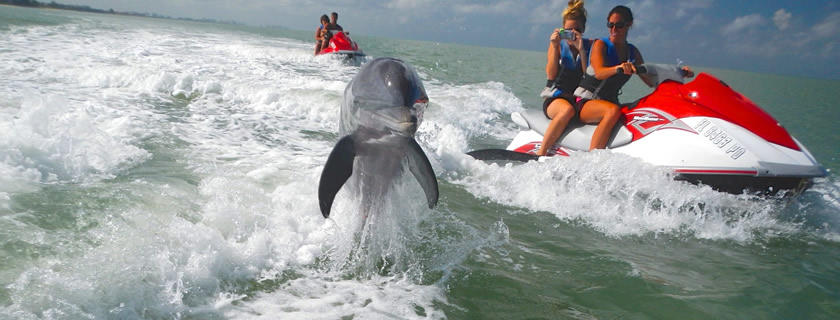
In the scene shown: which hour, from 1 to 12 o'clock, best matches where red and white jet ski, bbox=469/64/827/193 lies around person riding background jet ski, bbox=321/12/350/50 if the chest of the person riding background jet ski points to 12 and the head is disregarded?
The red and white jet ski is roughly at 1 o'clock from the person riding background jet ski.

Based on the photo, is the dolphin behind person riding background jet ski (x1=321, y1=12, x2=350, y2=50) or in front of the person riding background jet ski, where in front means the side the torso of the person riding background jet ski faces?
in front

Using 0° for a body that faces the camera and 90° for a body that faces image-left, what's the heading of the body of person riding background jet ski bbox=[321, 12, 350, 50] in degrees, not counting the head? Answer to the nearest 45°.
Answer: approximately 315°
